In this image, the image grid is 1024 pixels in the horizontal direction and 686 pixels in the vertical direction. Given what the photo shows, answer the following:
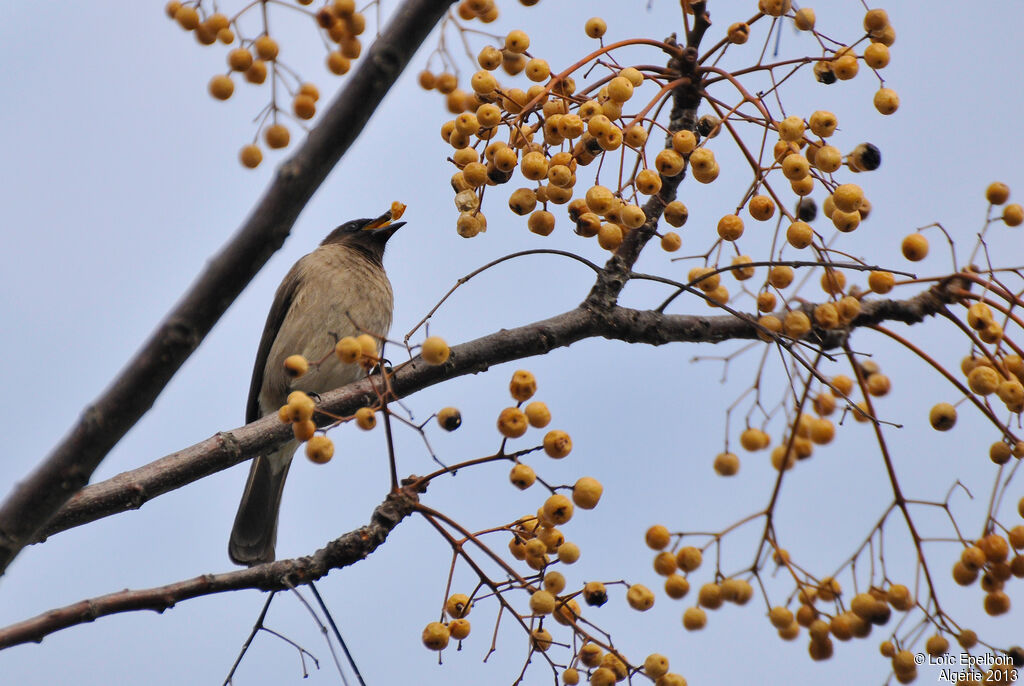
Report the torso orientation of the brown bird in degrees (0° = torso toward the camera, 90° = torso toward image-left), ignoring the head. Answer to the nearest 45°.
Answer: approximately 315°
